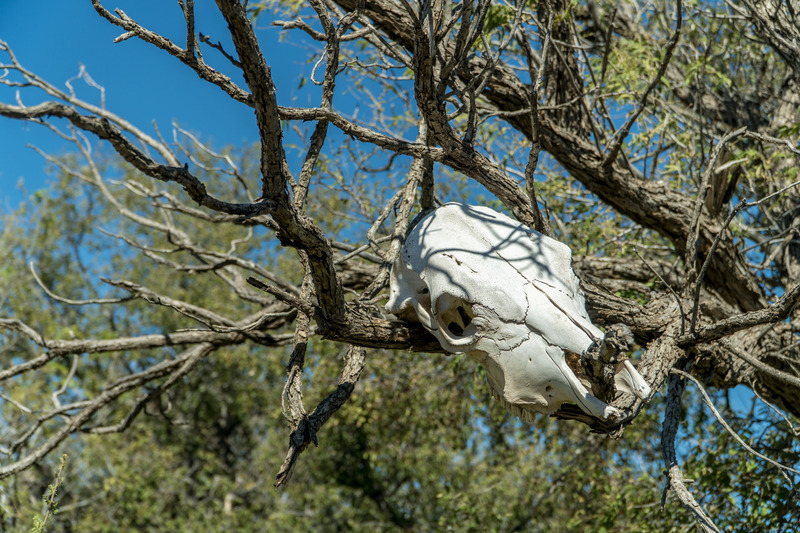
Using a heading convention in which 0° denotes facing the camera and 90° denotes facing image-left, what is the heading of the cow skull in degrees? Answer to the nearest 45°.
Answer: approximately 315°
